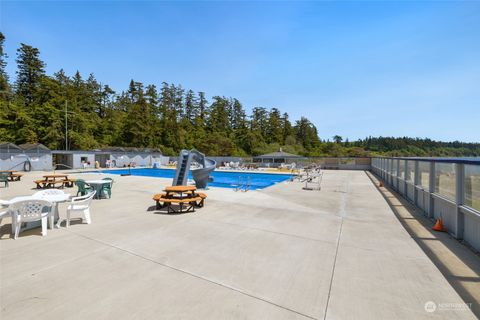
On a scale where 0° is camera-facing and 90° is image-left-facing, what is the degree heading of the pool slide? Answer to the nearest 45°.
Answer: approximately 225°

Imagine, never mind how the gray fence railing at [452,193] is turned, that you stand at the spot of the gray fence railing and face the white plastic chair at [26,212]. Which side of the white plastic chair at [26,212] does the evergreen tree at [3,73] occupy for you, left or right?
right

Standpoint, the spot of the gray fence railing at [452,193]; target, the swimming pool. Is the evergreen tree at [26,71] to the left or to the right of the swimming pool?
left

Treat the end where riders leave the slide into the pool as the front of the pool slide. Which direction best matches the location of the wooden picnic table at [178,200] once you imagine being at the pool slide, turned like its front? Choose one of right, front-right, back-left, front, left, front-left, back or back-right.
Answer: back-right

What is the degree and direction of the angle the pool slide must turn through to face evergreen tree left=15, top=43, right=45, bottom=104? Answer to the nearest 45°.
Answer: approximately 90° to its left

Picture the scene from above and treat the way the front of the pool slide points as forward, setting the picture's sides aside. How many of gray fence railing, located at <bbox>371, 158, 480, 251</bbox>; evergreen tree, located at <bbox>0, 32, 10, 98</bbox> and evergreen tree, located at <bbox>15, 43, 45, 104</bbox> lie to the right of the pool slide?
1

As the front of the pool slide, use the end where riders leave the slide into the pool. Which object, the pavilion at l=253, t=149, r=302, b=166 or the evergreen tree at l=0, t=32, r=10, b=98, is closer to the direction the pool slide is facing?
the pavilion

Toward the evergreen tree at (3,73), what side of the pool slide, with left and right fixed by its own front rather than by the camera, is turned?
left

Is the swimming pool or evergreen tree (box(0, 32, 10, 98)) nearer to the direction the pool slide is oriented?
the swimming pool

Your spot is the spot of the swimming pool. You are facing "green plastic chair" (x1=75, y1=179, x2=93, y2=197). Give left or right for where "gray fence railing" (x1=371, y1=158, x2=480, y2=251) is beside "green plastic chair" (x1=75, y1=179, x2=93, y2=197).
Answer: left
